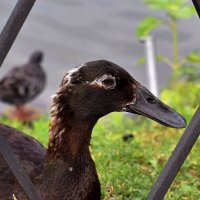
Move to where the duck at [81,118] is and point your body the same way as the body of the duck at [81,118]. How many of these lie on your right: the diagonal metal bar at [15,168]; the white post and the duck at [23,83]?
1

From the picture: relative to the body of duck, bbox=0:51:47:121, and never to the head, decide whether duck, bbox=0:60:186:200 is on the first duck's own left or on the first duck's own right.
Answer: on the first duck's own right

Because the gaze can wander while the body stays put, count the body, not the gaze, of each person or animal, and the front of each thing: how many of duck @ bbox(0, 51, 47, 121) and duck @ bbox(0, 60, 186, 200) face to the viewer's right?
2

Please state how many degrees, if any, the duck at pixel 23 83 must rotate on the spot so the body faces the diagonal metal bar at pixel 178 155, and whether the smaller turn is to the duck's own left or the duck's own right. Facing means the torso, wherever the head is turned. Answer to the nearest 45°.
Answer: approximately 90° to the duck's own right

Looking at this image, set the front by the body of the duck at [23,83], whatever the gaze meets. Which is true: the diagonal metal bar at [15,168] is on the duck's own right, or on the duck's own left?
on the duck's own right

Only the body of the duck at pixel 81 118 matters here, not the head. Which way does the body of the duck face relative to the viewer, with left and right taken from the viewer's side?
facing to the right of the viewer

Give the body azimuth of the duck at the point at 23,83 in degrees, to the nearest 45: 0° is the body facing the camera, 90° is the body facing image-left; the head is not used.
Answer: approximately 270°

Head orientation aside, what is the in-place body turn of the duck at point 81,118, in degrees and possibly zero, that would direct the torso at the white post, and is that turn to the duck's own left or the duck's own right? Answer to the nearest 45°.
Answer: approximately 90° to the duck's own left
